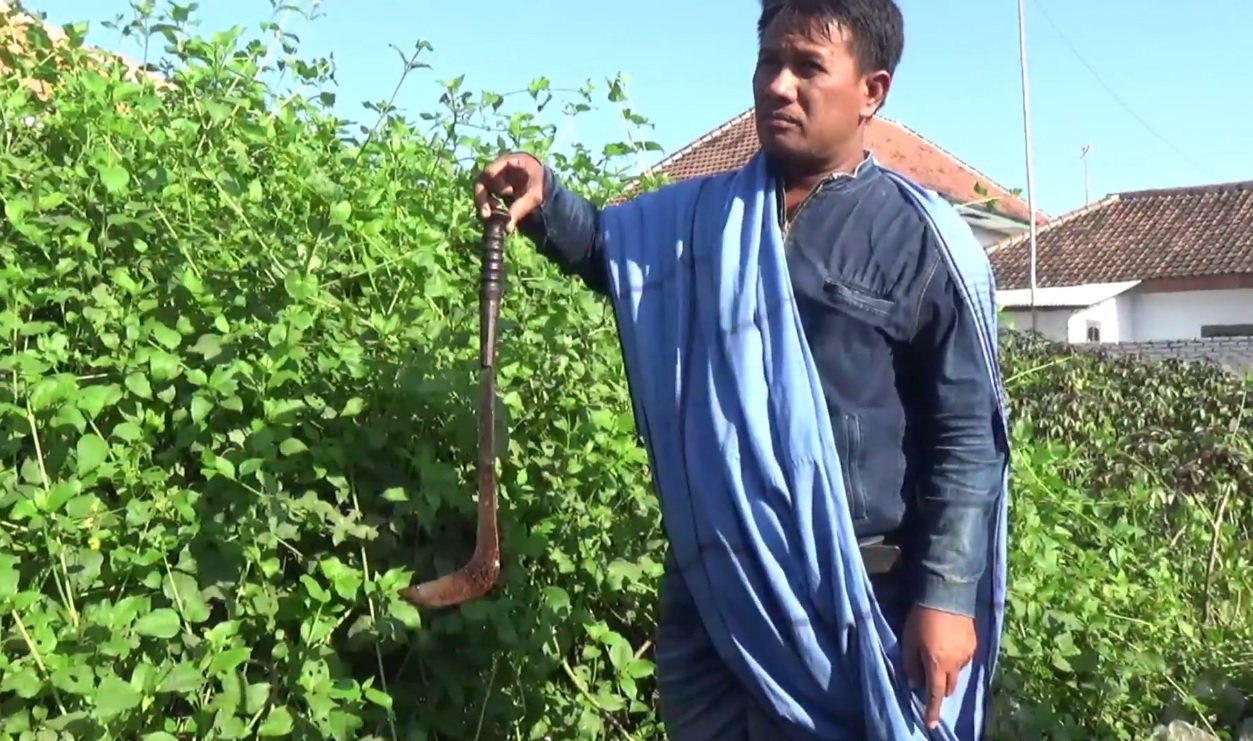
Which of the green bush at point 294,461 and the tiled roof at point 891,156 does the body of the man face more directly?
the green bush

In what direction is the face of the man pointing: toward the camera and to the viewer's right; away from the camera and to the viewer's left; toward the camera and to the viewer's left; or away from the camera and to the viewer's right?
toward the camera and to the viewer's left

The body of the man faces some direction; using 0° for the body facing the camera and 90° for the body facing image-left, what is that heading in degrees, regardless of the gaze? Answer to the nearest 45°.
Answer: approximately 45°

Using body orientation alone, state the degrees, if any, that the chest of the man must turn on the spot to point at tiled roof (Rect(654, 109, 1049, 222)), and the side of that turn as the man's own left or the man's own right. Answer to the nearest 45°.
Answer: approximately 135° to the man's own right
